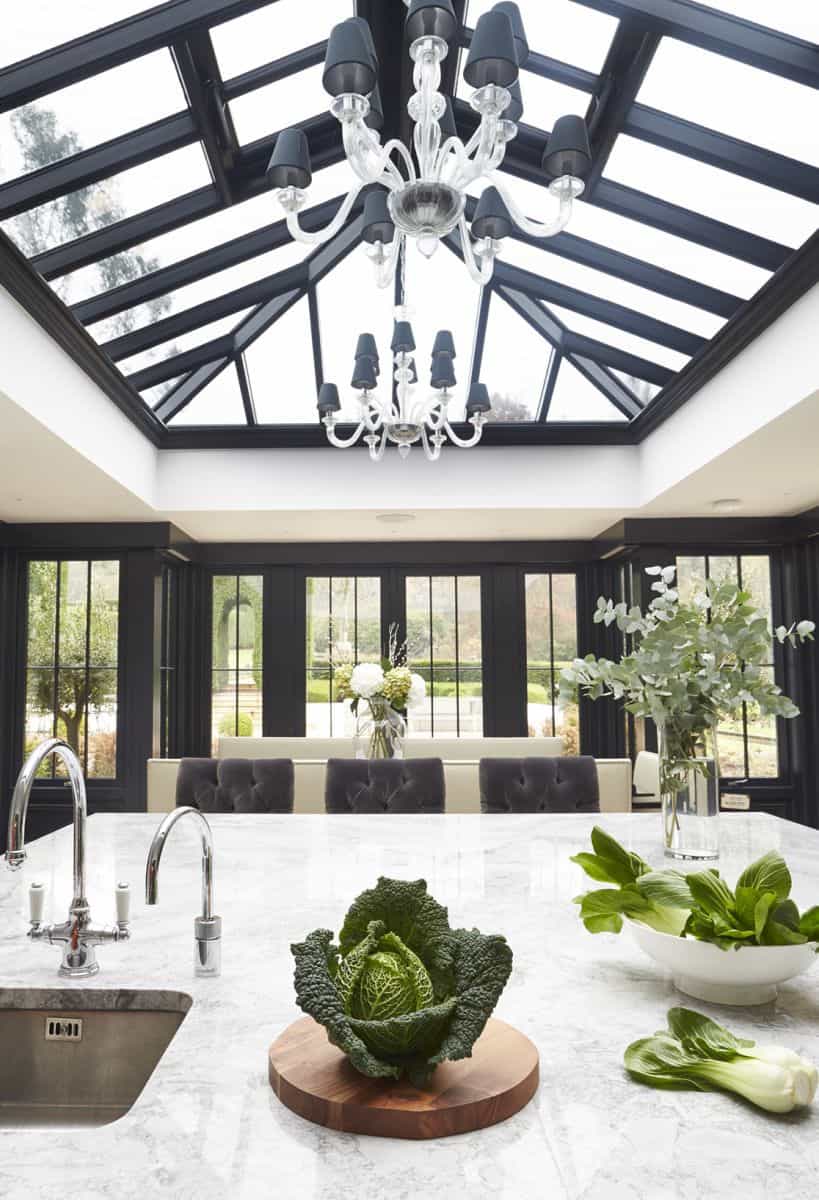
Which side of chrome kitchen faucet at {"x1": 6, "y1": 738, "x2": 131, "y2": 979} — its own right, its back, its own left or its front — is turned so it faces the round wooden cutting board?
left

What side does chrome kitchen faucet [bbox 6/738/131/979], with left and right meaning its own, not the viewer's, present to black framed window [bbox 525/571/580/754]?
back

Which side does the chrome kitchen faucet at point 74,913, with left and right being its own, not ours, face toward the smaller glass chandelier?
back

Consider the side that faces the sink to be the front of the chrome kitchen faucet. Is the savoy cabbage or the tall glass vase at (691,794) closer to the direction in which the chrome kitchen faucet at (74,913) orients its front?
the savoy cabbage

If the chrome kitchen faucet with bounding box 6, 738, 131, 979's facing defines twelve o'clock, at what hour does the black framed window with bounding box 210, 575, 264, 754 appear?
The black framed window is roughly at 5 o'clock from the chrome kitchen faucet.

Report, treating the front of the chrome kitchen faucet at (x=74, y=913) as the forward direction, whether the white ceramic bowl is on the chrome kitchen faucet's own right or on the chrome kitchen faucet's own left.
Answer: on the chrome kitchen faucet's own left

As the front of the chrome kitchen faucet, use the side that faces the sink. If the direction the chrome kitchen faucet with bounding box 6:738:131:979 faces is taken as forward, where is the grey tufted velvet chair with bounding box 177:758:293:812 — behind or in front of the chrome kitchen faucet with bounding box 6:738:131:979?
behind

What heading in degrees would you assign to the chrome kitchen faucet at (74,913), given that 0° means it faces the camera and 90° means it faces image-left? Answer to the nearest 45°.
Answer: approximately 45°

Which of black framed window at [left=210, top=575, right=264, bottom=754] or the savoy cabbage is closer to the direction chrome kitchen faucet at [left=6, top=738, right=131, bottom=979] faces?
the savoy cabbage

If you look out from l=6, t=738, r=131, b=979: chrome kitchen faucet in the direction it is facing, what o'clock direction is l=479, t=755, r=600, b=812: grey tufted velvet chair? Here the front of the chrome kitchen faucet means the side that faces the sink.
The grey tufted velvet chair is roughly at 6 o'clock from the chrome kitchen faucet.
